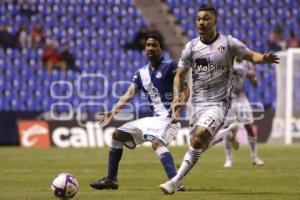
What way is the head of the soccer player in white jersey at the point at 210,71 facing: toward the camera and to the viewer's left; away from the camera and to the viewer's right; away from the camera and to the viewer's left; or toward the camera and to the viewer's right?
toward the camera and to the viewer's left

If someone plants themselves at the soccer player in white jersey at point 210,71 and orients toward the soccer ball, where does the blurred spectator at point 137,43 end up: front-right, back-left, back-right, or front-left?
back-right

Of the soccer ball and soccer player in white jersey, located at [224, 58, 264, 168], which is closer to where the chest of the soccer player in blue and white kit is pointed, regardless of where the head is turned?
the soccer ball

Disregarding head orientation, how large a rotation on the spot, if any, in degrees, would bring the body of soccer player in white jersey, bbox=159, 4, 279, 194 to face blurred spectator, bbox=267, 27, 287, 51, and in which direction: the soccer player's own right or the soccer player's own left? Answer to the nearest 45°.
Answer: approximately 135° to the soccer player's own right

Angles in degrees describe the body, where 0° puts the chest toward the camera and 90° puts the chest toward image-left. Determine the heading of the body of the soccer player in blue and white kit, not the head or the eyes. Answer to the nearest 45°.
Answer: approximately 45°

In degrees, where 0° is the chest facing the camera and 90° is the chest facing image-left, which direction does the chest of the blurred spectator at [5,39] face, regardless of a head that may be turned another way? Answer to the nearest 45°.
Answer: approximately 0°

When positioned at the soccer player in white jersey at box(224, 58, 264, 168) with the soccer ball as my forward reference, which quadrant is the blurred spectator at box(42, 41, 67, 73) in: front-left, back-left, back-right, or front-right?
back-right

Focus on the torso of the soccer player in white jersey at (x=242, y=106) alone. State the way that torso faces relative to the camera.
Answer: toward the camera

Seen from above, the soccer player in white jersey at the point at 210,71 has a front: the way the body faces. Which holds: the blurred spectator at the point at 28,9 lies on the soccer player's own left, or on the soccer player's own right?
on the soccer player's own right

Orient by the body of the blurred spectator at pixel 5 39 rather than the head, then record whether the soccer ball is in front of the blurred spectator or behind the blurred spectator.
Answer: in front

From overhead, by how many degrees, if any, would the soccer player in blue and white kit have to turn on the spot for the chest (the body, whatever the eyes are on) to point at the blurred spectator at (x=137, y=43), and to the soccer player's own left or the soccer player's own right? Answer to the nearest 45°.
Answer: approximately 135° to the soccer player's own right

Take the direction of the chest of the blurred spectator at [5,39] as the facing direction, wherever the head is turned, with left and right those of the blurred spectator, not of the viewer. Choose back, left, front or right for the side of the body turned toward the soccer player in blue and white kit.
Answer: front

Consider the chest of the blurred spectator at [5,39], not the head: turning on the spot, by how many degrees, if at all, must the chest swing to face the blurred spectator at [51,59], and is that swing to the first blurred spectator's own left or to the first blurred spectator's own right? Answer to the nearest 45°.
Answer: approximately 90° to the first blurred spectator's own left
